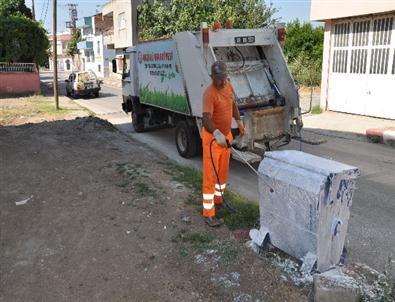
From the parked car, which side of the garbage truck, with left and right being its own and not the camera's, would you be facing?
front

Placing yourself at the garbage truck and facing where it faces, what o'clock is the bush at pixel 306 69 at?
The bush is roughly at 2 o'clock from the garbage truck.

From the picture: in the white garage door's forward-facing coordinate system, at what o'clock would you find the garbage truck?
The garbage truck is roughly at 11 o'clock from the white garage door.

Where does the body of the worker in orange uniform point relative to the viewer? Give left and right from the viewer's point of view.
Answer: facing the viewer and to the right of the viewer

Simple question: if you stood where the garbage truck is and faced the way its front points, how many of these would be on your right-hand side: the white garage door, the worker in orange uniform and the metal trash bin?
1

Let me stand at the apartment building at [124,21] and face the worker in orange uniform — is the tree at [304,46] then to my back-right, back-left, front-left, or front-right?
front-left

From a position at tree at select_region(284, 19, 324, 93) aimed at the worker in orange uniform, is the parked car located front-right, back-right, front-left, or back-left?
front-right

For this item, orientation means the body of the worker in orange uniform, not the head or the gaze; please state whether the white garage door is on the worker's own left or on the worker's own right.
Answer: on the worker's own left

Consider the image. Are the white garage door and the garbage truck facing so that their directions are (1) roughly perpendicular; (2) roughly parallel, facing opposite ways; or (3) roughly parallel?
roughly perpendicular

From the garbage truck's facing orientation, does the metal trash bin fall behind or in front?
behind

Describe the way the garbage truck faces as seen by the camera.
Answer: facing away from the viewer and to the left of the viewer

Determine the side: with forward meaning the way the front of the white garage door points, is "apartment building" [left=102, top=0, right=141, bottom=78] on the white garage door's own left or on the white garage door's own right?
on the white garage door's own right

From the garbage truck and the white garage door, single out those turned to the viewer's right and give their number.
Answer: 0

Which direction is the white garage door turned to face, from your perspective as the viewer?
facing the viewer and to the left of the viewer

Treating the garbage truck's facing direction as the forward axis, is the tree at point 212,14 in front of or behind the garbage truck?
in front

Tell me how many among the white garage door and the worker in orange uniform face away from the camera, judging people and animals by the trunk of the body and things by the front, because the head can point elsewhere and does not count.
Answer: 0
